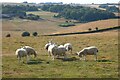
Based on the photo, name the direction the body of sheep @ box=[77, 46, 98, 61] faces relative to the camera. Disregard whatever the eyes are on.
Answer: to the viewer's left

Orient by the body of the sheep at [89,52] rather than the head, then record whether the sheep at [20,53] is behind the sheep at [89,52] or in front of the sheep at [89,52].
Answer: in front
